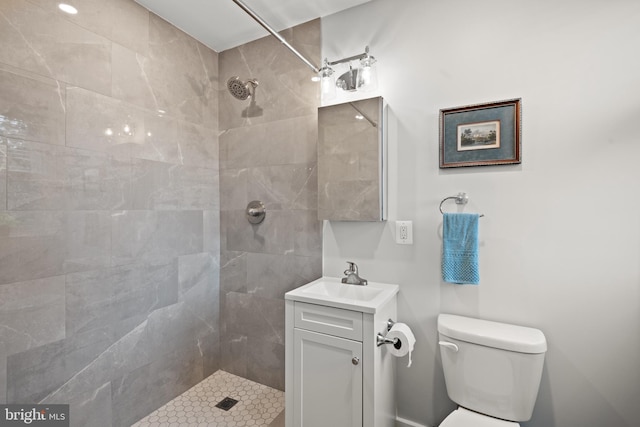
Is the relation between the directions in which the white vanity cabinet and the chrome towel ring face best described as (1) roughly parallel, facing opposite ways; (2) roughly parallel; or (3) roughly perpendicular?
roughly parallel

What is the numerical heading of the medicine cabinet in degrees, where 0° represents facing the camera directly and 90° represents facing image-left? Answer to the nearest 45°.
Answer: approximately 45°

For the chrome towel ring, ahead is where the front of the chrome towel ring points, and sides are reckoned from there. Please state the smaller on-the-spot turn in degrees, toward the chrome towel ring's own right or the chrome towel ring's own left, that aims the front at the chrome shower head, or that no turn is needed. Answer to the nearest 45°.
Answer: approximately 90° to the chrome towel ring's own right

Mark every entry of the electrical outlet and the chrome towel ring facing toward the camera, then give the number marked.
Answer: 2

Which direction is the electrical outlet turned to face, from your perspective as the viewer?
facing the viewer

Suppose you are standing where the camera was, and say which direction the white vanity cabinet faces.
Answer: facing the viewer and to the left of the viewer

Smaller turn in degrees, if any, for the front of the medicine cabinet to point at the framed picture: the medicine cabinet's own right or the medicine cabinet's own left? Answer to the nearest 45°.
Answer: approximately 135° to the medicine cabinet's own left

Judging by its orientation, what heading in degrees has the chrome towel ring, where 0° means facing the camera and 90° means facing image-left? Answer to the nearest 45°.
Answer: approximately 0°
